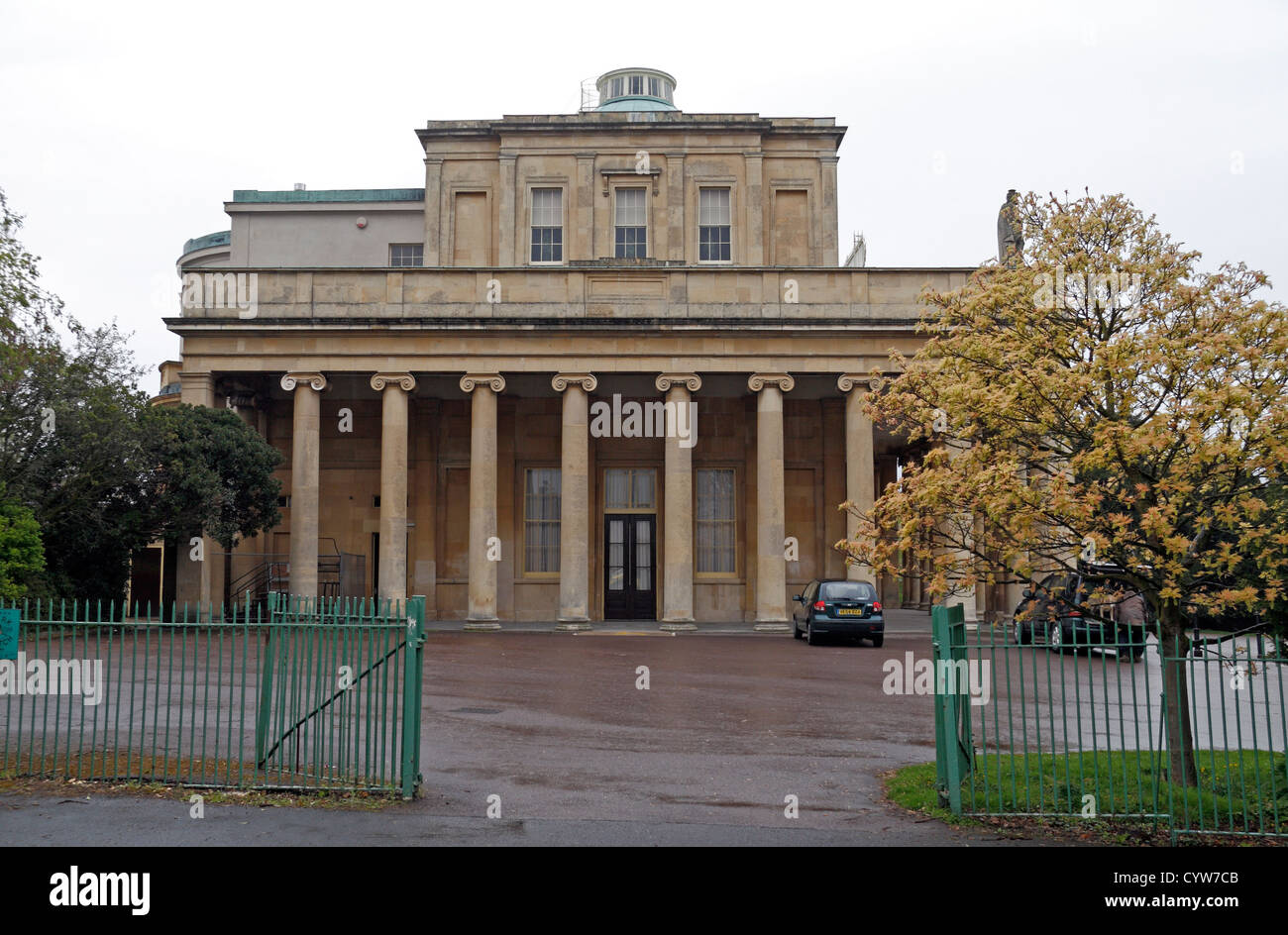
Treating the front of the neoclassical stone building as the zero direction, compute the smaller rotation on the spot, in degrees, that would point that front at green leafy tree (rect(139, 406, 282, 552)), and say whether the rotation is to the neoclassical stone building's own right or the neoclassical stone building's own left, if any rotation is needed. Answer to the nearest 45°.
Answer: approximately 45° to the neoclassical stone building's own right

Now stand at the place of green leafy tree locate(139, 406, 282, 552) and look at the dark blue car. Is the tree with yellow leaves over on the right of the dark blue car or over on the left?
right

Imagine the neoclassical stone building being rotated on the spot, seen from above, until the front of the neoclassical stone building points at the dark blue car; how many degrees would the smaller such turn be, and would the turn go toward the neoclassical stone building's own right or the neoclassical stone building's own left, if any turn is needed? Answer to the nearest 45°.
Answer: approximately 45° to the neoclassical stone building's own left

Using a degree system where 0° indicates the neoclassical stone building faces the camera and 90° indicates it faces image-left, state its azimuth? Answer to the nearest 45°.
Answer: approximately 0°

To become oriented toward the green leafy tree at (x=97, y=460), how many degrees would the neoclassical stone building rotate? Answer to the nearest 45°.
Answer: approximately 45° to its right

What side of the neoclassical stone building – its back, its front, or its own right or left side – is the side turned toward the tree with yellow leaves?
front

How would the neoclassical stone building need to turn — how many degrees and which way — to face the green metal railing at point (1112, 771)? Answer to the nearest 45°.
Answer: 0° — it already faces it

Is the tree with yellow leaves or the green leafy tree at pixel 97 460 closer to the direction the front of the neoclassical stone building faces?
the tree with yellow leaves
